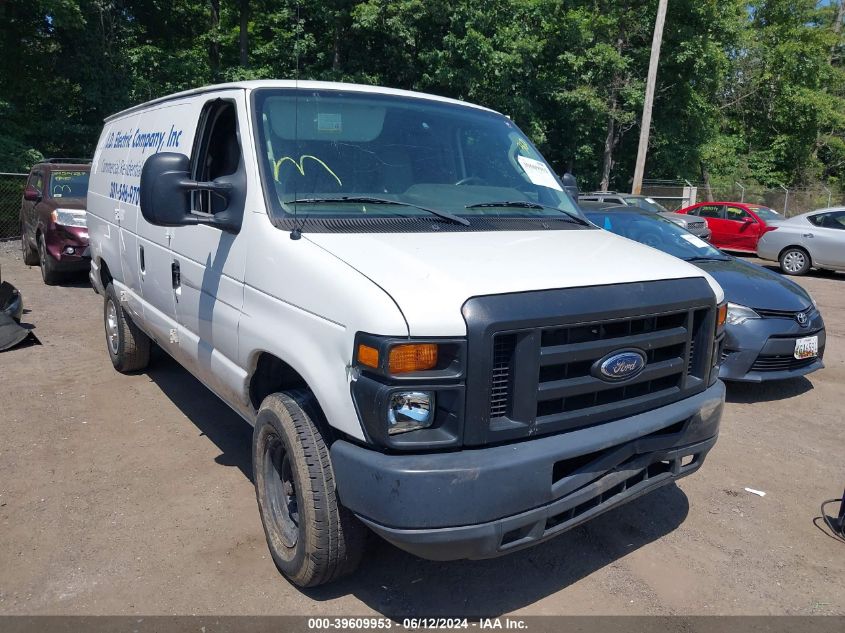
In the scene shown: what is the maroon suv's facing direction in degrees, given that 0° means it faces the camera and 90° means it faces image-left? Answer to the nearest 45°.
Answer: approximately 315°

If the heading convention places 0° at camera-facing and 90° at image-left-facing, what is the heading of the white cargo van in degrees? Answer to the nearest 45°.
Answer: approximately 315°

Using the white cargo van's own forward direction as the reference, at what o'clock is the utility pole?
The utility pole is roughly at 8 o'clock from the white cargo van.

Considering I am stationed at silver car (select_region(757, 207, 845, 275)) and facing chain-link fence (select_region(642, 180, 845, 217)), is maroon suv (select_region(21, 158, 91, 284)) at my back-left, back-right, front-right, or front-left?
back-left

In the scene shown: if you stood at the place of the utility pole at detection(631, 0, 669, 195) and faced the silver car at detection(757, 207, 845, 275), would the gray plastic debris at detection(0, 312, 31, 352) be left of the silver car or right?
right
